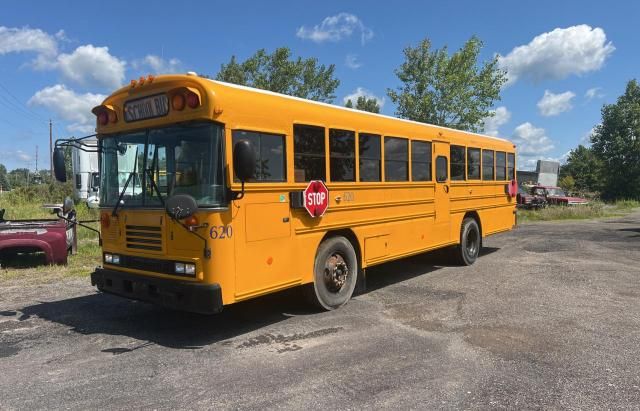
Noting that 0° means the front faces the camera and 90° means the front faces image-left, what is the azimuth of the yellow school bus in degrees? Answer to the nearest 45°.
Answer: approximately 45°

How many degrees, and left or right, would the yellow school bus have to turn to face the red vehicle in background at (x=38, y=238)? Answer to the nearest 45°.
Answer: approximately 90° to its right

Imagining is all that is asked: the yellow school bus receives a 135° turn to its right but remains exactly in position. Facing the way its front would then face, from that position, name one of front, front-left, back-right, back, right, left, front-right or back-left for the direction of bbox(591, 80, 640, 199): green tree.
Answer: front-right

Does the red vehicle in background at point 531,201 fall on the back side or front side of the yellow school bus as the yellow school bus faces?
on the back side

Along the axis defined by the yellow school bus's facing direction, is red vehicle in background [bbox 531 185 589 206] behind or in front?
behind

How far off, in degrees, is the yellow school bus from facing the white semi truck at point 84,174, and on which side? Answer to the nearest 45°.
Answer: approximately 90° to its right
